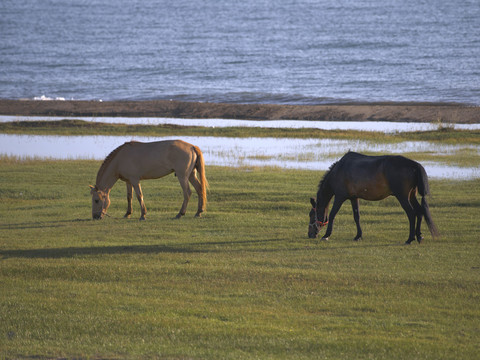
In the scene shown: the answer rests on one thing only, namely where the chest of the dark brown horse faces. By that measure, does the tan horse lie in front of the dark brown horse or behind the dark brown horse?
in front

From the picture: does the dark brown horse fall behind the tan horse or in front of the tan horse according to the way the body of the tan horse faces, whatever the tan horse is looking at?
behind

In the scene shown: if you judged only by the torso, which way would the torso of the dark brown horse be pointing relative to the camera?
to the viewer's left

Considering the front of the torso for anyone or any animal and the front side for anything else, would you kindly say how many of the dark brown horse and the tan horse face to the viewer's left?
2

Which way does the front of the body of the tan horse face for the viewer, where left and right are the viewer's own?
facing to the left of the viewer
